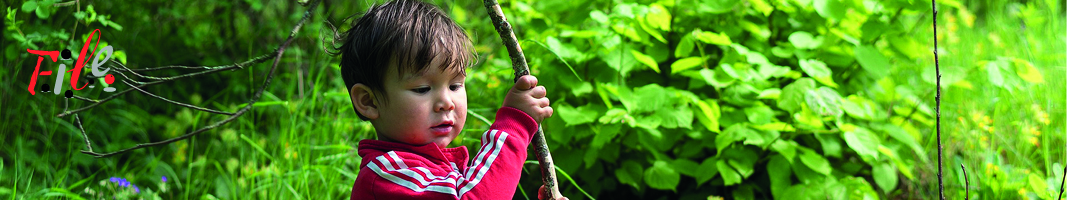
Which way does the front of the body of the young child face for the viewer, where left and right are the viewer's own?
facing the viewer and to the right of the viewer

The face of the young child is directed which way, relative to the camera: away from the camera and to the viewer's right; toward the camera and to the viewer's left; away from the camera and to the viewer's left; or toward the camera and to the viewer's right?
toward the camera and to the viewer's right
